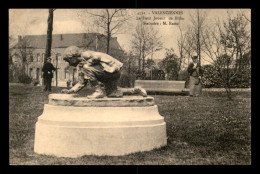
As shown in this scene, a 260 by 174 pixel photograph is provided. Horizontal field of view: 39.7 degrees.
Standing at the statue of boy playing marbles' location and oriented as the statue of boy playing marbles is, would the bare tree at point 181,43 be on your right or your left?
on your right

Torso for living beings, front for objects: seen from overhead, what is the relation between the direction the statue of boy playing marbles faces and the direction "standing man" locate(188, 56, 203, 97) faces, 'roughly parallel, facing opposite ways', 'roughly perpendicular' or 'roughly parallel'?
roughly perpendicular

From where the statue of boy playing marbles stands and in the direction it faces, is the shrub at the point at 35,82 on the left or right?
on its right

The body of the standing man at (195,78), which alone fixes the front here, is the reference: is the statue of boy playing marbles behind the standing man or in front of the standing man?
in front

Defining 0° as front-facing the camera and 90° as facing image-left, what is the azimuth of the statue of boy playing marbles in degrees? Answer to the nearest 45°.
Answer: approximately 90°

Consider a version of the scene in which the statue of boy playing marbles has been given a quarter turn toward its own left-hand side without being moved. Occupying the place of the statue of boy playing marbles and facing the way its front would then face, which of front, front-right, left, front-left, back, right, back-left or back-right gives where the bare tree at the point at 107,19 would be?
back

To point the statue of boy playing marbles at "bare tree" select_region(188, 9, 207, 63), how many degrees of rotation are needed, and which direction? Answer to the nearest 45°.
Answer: approximately 135° to its right

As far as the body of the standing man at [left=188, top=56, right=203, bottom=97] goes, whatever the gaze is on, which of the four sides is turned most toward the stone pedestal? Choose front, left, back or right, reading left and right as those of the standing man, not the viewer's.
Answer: front

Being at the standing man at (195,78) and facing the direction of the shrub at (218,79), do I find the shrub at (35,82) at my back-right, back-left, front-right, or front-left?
back-left

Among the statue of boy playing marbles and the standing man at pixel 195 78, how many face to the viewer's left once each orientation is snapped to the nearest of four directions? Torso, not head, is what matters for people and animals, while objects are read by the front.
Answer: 1

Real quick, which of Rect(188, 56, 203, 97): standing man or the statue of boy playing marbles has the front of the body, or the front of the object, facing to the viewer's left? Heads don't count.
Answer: the statue of boy playing marbles

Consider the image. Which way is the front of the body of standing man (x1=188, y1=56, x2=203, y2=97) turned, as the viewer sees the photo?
toward the camera
